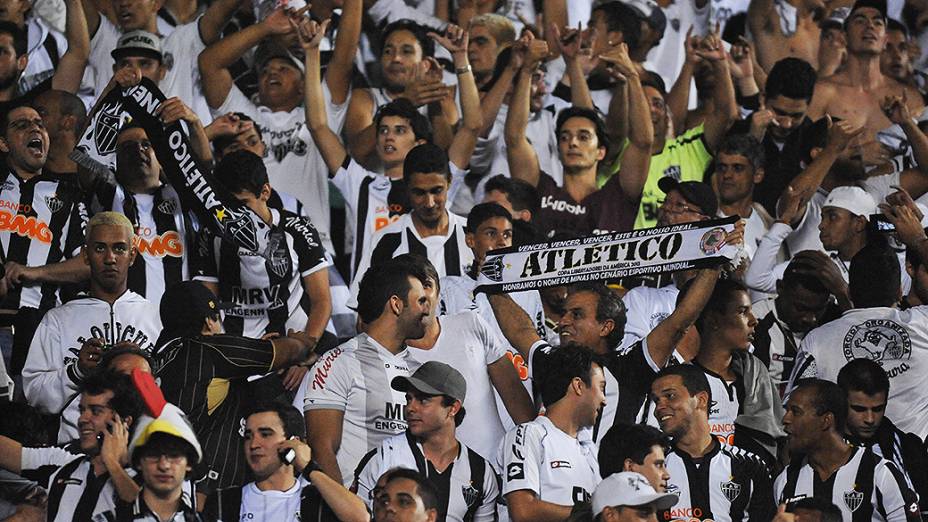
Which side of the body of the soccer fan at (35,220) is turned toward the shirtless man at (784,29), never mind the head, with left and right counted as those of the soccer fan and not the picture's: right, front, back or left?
left

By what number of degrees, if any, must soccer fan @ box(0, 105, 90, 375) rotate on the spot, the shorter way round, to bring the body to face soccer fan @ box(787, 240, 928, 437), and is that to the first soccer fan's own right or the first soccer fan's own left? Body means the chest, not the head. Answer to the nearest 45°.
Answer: approximately 90° to the first soccer fan's own left

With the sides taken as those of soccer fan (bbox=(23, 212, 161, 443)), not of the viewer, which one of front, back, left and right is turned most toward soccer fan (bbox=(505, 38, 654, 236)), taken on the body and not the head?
left

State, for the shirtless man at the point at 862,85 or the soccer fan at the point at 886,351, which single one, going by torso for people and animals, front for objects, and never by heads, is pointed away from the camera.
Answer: the soccer fan

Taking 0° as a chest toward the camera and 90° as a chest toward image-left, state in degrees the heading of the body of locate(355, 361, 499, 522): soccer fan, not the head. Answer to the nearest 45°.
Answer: approximately 0°

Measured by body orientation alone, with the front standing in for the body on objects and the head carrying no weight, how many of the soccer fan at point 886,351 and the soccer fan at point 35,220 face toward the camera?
1

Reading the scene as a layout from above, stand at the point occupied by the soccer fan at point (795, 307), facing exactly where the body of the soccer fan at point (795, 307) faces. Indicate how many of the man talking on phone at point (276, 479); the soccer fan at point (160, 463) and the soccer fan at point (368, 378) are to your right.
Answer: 3
